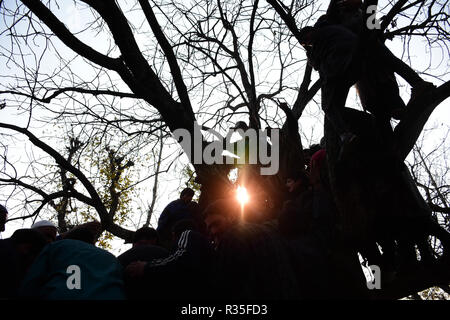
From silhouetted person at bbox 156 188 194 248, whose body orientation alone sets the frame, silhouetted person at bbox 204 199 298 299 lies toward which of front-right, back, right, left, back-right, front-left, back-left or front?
right

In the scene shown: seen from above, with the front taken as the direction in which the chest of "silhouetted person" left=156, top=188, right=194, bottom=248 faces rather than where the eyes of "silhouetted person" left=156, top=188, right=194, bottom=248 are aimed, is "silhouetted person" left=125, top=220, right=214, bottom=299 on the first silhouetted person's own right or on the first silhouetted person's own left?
on the first silhouetted person's own right
